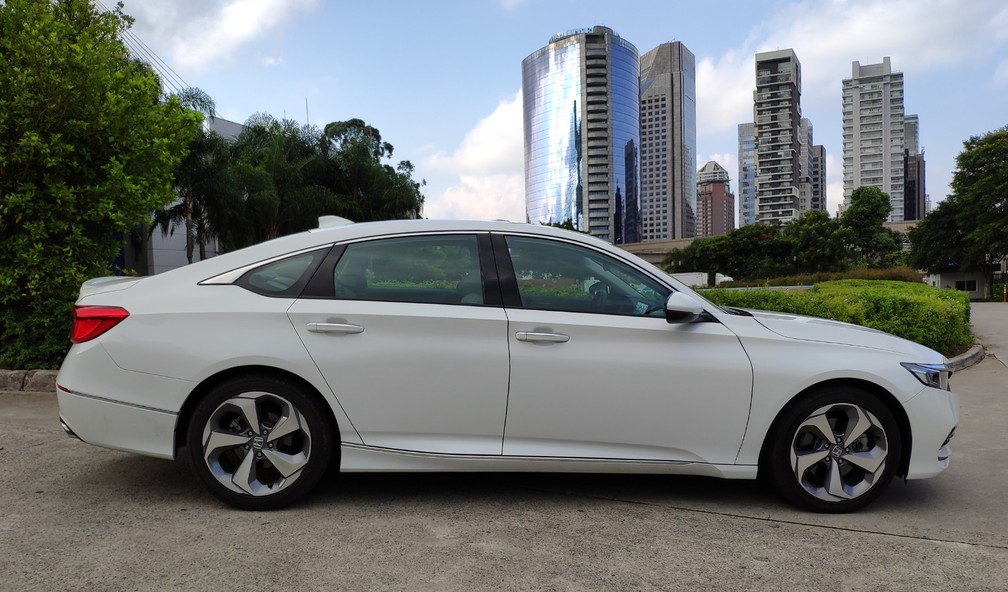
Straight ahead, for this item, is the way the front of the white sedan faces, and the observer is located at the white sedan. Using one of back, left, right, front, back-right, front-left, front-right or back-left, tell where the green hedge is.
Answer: front-left

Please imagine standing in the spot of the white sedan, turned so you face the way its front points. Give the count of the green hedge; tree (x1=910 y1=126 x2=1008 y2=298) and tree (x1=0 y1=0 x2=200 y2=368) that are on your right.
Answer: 0

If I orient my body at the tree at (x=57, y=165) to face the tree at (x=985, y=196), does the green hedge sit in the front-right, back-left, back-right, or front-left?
front-right

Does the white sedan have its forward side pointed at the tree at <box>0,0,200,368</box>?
no

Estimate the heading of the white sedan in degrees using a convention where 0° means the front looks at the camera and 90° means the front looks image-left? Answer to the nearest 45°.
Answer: approximately 270°
